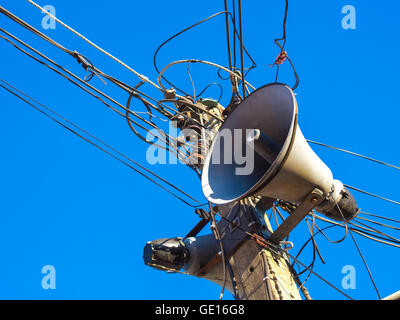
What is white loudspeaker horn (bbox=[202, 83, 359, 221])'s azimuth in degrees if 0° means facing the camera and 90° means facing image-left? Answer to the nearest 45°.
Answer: approximately 45°
